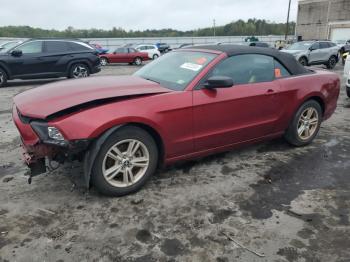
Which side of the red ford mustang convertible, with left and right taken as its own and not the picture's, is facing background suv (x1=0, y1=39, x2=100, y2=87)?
right

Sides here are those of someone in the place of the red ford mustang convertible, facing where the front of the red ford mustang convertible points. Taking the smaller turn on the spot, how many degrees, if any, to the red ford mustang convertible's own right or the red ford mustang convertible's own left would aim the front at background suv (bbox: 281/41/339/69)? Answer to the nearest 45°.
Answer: approximately 180°

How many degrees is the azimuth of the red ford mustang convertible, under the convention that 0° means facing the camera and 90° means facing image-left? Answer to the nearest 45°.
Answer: approximately 45°

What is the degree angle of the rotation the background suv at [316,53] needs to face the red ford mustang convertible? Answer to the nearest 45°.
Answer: approximately 45° to its left

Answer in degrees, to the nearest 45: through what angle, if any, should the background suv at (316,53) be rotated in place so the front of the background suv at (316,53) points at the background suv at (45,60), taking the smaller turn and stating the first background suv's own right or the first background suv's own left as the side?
0° — it already faces it

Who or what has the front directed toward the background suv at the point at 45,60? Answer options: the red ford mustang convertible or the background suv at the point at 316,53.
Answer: the background suv at the point at 316,53
